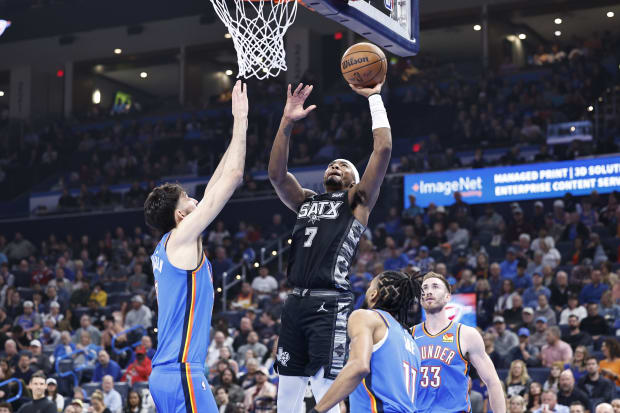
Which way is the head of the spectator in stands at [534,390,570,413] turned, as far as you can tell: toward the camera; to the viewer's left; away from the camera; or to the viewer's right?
toward the camera

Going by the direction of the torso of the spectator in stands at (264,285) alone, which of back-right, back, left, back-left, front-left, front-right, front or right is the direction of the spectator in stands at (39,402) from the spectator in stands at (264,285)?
front-right

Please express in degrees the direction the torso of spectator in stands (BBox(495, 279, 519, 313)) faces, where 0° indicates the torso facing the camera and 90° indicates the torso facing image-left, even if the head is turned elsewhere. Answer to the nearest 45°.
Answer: approximately 45°

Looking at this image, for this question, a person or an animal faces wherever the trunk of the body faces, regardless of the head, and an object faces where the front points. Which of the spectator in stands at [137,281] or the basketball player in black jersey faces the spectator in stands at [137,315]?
the spectator in stands at [137,281]

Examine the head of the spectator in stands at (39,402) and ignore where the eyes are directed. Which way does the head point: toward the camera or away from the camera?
toward the camera

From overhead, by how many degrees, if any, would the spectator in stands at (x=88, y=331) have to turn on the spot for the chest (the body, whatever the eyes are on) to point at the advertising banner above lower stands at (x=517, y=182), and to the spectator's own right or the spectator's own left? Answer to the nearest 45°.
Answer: approximately 90° to the spectator's own left

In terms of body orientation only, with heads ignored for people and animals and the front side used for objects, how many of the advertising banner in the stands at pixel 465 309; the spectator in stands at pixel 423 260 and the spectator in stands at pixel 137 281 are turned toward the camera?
3

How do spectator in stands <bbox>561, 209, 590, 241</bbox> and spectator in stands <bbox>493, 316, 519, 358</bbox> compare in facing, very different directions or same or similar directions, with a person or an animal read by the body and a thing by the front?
same or similar directions

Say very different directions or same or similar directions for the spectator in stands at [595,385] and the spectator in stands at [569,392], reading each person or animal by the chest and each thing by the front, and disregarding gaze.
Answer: same or similar directions

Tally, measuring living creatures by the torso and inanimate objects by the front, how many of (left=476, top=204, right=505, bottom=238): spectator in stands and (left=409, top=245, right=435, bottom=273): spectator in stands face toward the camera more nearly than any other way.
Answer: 2

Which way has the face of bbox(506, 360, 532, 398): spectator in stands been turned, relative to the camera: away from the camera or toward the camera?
toward the camera

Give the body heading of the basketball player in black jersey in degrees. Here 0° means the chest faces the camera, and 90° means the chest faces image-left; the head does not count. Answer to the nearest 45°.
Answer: approximately 45°

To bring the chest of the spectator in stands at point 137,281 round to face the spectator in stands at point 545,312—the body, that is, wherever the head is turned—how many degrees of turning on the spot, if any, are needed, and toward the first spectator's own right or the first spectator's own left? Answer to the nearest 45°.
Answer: approximately 45° to the first spectator's own left

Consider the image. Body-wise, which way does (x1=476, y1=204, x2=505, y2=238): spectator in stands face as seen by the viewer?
toward the camera

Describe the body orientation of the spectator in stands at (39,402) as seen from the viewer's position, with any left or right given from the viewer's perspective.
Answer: facing the viewer

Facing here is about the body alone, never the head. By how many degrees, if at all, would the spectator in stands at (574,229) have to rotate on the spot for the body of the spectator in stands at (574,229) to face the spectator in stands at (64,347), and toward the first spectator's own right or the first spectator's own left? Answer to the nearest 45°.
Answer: approximately 45° to the first spectator's own right

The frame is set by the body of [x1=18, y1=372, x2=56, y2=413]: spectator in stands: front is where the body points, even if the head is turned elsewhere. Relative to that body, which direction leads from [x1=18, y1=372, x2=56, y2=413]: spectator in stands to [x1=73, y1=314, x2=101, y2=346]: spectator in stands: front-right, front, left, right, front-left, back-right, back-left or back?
back

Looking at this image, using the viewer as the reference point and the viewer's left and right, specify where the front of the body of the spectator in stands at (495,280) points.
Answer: facing the viewer and to the left of the viewer

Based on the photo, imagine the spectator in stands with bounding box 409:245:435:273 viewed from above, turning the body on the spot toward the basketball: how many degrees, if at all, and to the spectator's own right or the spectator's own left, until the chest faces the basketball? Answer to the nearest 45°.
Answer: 0° — they already face it

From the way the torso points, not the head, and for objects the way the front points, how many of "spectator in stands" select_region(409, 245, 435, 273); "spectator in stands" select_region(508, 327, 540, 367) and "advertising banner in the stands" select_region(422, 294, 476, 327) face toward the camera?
3

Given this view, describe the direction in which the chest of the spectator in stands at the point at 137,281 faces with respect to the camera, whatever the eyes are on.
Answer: toward the camera
